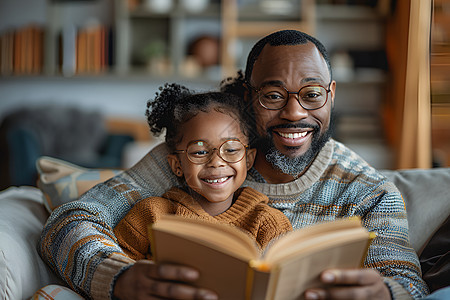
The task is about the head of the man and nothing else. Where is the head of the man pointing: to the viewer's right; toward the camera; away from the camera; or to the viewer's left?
toward the camera

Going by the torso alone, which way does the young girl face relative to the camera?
toward the camera

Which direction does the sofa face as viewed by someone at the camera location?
facing the viewer
